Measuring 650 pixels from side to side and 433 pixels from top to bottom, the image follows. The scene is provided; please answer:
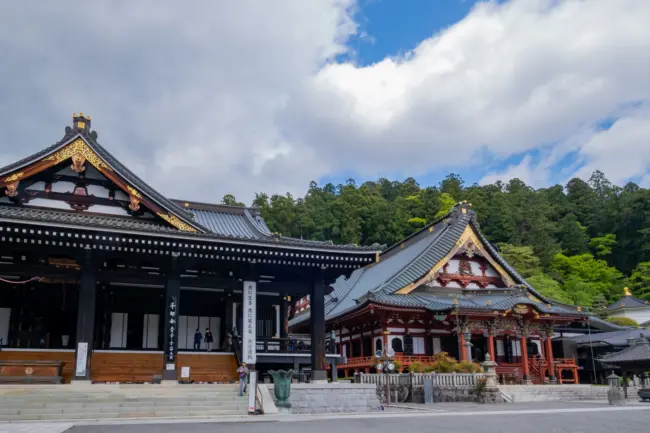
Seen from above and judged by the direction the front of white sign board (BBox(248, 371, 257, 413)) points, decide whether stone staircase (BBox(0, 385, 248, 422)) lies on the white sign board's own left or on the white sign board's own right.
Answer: on the white sign board's own right

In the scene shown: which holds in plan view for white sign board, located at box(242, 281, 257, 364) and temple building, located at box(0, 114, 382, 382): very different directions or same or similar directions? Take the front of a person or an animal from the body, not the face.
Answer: same or similar directions

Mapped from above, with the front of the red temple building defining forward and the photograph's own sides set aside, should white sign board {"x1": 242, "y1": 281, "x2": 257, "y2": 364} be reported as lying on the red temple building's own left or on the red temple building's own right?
on the red temple building's own right

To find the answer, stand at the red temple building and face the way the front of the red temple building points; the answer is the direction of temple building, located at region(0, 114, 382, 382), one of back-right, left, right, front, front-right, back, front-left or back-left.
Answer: right

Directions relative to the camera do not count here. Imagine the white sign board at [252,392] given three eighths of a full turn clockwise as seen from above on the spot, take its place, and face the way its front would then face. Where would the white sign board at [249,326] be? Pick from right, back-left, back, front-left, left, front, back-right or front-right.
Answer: front-right

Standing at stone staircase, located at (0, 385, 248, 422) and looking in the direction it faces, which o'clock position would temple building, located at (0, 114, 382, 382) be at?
The temple building is roughly at 6 o'clock from the stone staircase.

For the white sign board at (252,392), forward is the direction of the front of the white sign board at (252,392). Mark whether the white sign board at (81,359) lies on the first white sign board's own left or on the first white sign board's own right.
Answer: on the first white sign board's own right

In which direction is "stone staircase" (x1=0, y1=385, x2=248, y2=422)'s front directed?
toward the camera

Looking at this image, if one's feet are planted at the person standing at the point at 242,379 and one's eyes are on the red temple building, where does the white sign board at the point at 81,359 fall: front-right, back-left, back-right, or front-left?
back-left

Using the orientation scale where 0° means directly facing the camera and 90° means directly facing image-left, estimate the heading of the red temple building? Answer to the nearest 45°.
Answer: approximately 315°

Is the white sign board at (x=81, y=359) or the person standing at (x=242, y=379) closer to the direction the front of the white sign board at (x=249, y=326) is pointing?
the person standing

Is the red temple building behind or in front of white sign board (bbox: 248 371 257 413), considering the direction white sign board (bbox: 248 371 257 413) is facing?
behind

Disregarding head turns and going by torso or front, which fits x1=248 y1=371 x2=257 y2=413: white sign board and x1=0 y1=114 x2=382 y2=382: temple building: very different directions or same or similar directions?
same or similar directions

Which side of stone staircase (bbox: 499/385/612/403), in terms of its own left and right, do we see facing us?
front

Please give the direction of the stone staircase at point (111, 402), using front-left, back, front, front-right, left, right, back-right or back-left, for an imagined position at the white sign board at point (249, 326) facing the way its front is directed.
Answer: front-right

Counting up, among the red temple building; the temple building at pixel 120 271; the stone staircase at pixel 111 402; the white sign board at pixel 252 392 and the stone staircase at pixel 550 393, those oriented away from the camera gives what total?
0
